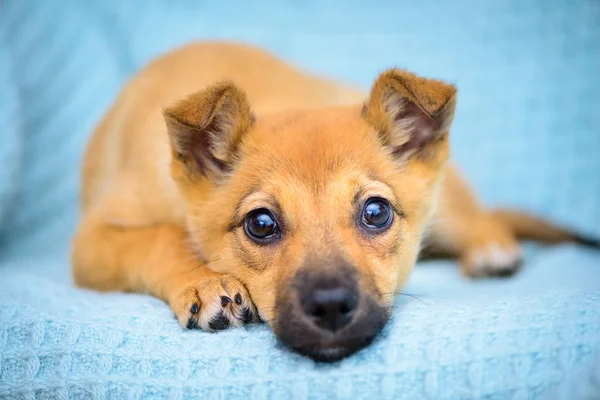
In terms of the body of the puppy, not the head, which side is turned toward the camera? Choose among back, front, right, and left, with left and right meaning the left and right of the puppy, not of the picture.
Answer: front
